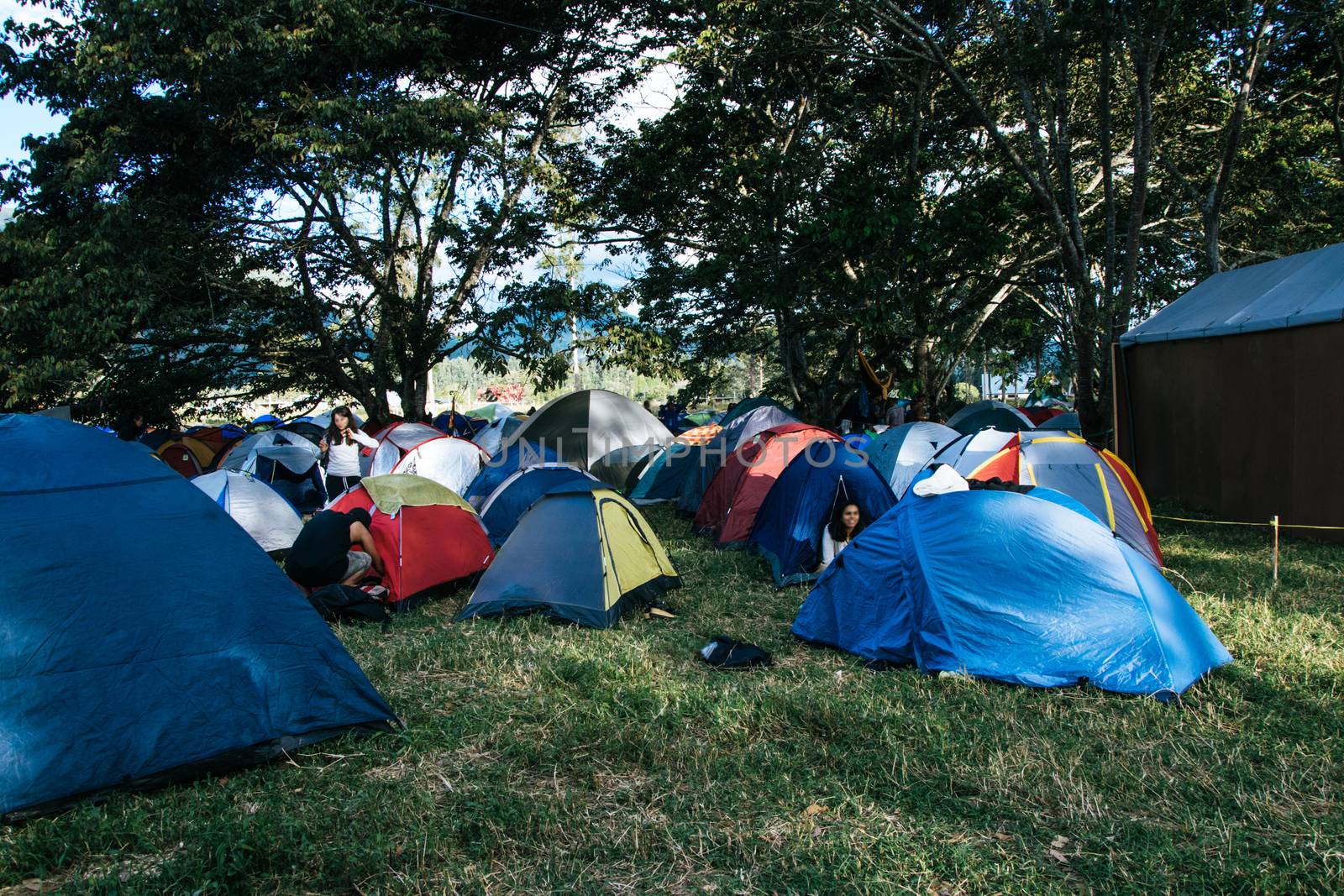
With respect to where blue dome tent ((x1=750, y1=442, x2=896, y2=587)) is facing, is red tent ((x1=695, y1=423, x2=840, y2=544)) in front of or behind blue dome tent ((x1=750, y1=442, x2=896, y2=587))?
behind

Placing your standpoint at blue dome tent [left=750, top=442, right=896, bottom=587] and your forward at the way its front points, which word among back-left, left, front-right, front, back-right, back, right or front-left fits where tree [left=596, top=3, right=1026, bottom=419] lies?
back-left

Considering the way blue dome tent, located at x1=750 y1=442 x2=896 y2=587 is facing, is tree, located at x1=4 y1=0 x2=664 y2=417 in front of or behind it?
behind

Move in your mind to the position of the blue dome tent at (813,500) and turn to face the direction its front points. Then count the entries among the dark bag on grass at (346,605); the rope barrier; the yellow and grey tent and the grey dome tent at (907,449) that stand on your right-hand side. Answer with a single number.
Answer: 2

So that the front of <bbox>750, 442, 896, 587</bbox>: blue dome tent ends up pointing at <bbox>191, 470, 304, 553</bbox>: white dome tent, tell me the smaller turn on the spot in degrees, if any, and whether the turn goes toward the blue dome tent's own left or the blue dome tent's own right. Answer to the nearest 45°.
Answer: approximately 135° to the blue dome tent's own right

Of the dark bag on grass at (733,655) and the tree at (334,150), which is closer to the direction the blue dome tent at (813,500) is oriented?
the dark bag on grass

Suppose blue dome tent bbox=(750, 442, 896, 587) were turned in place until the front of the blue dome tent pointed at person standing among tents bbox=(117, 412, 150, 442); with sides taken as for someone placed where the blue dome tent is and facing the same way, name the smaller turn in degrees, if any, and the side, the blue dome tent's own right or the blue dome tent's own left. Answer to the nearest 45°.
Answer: approximately 180°

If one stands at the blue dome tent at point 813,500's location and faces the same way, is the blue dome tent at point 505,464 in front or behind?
behind

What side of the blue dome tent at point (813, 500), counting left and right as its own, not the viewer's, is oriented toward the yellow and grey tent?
right

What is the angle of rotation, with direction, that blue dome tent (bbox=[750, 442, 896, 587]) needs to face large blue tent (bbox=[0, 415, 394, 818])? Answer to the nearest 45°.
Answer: approximately 90° to its right

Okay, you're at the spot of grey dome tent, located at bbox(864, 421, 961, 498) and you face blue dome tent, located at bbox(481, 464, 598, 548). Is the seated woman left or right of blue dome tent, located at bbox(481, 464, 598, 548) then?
left

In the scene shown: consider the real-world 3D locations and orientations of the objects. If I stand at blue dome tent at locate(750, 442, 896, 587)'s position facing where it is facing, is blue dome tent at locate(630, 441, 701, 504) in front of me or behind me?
behind

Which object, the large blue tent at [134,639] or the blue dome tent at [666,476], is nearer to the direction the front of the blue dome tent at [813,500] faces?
the large blue tent

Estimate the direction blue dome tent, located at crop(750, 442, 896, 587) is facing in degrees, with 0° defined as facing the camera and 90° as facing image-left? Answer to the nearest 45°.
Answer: approximately 315°
